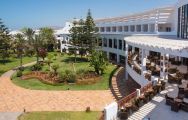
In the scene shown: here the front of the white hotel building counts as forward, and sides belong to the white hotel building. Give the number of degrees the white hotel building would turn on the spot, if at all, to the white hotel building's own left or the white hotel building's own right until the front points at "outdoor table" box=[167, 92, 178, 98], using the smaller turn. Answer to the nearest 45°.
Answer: approximately 45° to the white hotel building's own left

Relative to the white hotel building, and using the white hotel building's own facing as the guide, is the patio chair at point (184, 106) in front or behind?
in front

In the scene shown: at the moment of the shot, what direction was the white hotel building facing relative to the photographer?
facing the viewer and to the left of the viewer

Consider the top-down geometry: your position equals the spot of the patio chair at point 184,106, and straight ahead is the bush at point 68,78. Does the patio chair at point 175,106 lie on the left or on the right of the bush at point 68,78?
left

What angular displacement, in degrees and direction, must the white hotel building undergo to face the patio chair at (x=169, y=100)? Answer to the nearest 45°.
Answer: approximately 45° to its left

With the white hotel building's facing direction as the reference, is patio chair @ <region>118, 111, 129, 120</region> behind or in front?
in front
